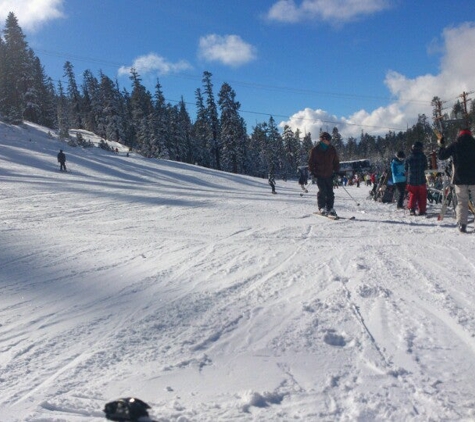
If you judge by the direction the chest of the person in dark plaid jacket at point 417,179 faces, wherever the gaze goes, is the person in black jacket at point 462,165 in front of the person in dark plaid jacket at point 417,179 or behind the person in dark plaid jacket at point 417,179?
behind

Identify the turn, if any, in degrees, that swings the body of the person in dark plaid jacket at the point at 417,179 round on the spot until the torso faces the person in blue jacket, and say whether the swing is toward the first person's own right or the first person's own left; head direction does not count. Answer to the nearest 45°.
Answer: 0° — they already face them

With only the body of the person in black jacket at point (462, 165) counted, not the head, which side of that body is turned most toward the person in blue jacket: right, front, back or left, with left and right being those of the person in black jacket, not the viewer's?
front

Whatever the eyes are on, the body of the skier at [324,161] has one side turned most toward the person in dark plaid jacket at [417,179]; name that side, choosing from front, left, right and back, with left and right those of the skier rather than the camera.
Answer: left

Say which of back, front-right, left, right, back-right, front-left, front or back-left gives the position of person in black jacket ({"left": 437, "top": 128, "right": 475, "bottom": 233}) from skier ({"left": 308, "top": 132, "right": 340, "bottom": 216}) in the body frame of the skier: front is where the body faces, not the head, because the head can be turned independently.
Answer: front-left

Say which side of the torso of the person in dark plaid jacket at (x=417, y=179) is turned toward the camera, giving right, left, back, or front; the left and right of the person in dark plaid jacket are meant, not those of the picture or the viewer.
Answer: back

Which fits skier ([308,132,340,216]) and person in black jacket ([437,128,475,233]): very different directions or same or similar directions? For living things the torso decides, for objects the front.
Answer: very different directions

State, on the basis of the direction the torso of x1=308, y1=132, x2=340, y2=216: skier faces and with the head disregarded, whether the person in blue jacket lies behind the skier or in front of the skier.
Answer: behind

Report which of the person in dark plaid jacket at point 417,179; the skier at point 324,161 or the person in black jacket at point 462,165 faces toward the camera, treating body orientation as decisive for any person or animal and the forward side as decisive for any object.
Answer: the skier

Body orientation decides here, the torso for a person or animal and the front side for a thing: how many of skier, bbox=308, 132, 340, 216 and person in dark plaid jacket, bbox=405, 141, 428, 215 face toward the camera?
1
